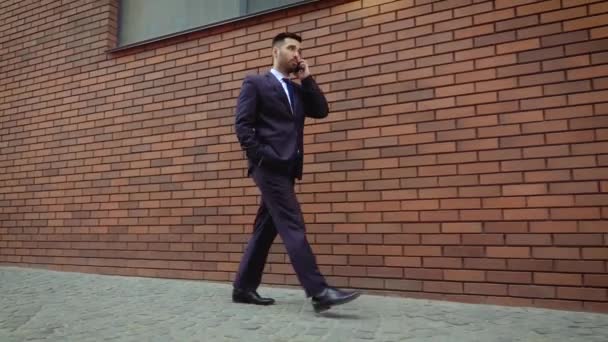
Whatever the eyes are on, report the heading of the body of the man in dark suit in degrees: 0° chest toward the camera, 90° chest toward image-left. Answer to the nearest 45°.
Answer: approximately 315°
